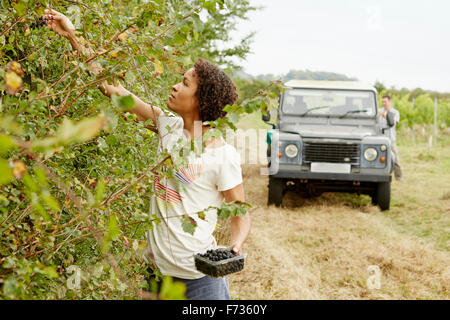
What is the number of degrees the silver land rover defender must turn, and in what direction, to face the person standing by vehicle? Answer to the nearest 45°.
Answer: approximately 135° to its left

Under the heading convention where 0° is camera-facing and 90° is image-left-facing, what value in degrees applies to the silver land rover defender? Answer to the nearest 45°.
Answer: approximately 0°

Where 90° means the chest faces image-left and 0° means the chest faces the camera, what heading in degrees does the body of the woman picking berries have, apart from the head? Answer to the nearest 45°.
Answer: approximately 45°

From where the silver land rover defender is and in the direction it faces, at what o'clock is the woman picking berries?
The woman picking berries is roughly at 12 o'clock from the silver land rover defender.

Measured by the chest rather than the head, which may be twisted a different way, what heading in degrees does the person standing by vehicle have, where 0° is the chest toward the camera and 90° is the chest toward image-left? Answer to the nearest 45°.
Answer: approximately 45°

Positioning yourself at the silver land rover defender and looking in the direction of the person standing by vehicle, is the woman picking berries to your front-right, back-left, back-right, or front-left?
back-right

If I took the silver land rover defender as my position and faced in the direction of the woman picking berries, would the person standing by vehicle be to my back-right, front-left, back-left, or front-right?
back-left

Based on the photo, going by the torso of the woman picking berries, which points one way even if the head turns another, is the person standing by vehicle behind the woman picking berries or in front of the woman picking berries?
behind

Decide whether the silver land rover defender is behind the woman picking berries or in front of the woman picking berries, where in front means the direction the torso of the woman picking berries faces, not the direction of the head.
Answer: behind
